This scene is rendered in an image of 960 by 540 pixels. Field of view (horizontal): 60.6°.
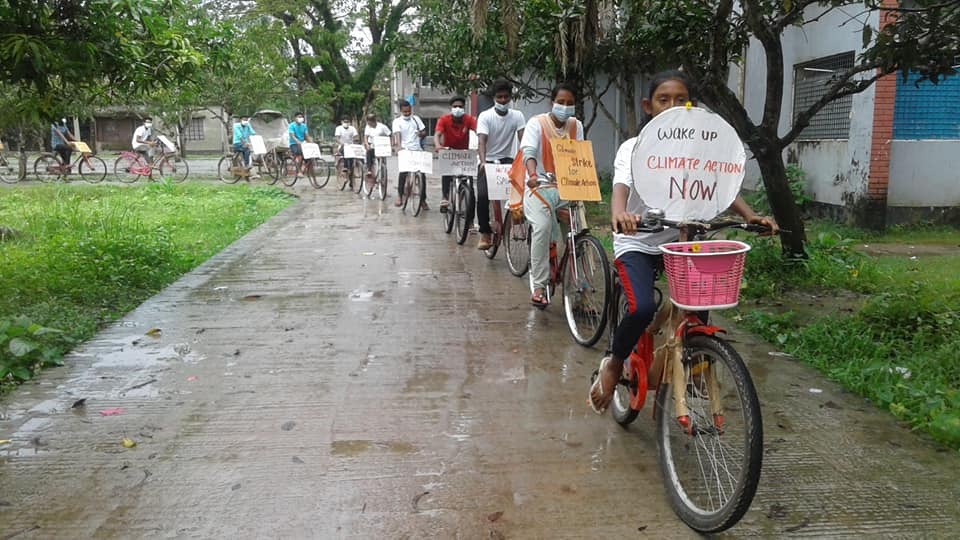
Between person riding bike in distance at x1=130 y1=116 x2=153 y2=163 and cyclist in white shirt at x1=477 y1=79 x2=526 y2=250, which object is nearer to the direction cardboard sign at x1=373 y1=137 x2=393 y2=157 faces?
the cyclist in white shirt

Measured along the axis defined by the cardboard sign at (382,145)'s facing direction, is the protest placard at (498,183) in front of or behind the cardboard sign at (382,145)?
in front

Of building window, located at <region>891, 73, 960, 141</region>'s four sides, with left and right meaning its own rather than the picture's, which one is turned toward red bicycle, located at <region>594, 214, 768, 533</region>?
front

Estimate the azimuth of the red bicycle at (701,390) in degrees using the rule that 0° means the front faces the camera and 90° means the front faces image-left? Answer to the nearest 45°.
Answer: approximately 315°

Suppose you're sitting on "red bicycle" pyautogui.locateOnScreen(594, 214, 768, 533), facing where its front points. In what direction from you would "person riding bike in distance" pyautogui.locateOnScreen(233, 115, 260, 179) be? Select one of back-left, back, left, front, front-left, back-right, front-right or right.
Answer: back

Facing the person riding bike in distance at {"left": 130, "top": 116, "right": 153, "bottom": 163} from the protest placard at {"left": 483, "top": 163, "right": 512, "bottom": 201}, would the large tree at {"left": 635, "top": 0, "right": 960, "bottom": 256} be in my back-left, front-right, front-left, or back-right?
back-right

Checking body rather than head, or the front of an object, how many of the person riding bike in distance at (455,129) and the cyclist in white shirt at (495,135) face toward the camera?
2

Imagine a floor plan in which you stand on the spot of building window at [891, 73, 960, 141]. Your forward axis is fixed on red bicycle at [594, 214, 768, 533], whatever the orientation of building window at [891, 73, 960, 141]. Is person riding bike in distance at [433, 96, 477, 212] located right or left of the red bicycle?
right

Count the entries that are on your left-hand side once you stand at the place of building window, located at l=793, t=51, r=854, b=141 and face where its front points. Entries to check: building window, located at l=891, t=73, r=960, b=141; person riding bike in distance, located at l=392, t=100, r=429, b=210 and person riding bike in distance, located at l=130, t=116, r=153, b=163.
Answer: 1

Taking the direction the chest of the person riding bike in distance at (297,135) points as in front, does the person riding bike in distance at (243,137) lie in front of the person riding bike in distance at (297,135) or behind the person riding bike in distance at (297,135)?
behind
